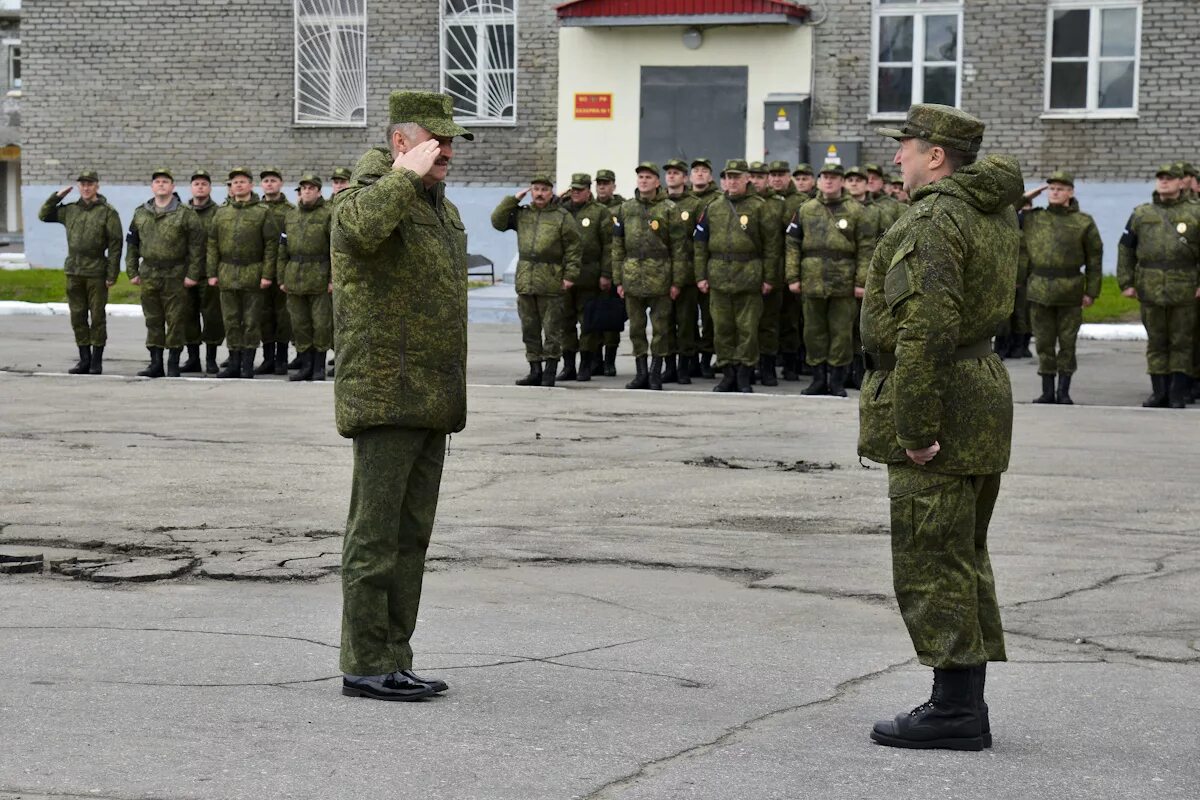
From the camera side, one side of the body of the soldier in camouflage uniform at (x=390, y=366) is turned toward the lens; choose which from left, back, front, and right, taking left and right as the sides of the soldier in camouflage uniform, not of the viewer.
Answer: right

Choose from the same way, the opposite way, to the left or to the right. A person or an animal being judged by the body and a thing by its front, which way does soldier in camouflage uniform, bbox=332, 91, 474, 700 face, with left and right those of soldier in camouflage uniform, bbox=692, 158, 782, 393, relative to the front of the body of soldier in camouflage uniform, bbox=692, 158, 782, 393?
to the left

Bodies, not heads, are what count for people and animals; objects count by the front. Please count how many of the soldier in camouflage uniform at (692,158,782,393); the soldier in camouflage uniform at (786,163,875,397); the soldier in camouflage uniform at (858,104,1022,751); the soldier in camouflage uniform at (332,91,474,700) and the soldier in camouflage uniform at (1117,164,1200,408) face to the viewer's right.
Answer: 1

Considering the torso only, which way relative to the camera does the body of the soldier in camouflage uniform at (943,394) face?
to the viewer's left

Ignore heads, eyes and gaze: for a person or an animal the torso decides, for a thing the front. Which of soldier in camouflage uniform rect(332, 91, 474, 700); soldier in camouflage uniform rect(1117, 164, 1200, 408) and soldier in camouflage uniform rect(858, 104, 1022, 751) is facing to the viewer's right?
soldier in camouflage uniform rect(332, 91, 474, 700)

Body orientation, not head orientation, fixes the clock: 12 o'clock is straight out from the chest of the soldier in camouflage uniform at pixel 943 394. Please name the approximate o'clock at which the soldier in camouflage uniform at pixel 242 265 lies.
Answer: the soldier in camouflage uniform at pixel 242 265 is roughly at 2 o'clock from the soldier in camouflage uniform at pixel 943 394.

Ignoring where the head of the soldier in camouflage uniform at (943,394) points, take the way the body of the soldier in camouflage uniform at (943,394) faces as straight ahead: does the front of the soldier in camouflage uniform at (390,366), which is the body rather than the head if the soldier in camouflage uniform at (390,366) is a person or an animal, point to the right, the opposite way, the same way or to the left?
the opposite way

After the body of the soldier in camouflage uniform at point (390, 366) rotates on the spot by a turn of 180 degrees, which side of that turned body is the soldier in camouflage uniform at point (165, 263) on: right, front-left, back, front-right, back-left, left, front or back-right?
right

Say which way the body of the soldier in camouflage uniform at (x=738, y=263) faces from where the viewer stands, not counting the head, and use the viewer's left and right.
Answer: facing the viewer

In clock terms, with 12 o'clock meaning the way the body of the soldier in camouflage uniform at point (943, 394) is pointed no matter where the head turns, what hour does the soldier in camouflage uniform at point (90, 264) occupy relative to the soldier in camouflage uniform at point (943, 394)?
the soldier in camouflage uniform at point (90, 264) is roughly at 2 o'clock from the soldier in camouflage uniform at point (943, 394).

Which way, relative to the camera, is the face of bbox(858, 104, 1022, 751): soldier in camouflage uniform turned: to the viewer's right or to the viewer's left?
to the viewer's left

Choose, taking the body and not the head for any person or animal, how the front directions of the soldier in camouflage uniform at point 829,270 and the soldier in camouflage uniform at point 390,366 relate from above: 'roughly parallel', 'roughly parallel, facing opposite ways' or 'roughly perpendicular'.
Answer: roughly perpendicular

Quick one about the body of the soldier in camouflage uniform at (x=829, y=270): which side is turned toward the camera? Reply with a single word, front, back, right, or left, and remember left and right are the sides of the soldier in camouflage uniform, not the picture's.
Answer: front

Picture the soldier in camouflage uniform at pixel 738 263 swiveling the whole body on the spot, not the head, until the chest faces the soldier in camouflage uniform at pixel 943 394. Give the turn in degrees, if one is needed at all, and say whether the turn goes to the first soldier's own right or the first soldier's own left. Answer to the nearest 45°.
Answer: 0° — they already face them

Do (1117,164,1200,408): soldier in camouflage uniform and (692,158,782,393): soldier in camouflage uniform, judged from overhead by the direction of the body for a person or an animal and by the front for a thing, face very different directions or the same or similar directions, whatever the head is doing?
same or similar directions

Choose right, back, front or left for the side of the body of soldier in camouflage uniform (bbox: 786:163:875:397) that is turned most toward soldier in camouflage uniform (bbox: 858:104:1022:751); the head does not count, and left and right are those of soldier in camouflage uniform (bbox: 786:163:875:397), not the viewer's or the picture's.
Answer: front

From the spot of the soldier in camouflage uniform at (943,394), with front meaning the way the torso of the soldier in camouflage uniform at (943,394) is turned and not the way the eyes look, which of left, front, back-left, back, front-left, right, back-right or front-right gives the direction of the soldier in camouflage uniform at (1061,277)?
right
